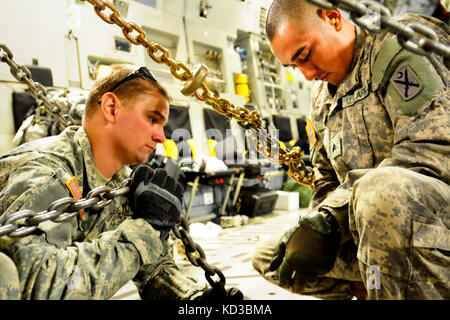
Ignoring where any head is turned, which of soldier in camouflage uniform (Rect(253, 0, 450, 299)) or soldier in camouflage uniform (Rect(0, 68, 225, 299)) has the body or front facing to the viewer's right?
soldier in camouflage uniform (Rect(0, 68, 225, 299))

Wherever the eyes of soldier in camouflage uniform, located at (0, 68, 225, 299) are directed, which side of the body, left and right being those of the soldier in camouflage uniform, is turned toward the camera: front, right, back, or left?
right

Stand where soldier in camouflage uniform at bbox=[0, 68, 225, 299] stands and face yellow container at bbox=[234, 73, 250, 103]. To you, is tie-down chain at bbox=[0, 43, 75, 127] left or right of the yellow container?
left

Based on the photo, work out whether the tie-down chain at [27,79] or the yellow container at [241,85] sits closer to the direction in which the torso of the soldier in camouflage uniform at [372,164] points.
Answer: the tie-down chain

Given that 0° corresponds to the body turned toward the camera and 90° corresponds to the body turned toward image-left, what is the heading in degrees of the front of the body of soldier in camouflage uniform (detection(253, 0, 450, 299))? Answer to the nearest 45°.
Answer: approximately 45°

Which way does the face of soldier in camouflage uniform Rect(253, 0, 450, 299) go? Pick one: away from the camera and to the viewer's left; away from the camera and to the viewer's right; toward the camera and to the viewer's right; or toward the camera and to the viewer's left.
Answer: toward the camera and to the viewer's left

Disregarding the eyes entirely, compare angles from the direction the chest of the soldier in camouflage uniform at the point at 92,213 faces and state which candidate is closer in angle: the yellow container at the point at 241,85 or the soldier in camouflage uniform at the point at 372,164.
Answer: the soldier in camouflage uniform

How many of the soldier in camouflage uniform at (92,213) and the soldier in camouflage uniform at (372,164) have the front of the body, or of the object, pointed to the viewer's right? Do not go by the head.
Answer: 1

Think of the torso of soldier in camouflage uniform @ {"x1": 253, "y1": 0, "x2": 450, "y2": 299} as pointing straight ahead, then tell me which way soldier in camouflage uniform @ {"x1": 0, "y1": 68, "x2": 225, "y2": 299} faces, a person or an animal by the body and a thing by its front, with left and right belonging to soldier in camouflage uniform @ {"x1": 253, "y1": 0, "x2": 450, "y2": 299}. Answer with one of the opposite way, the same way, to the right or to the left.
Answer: the opposite way

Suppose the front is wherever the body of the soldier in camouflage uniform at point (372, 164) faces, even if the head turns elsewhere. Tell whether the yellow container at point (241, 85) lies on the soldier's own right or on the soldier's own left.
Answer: on the soldier's own right

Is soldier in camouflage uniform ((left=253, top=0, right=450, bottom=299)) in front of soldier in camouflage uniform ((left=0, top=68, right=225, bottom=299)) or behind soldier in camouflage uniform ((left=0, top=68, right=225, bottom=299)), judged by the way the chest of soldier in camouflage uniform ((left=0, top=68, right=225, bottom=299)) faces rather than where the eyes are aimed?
in front
